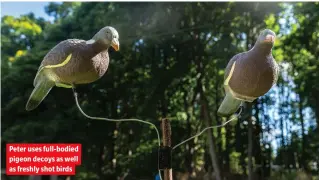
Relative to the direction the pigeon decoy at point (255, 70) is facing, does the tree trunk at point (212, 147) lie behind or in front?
behind

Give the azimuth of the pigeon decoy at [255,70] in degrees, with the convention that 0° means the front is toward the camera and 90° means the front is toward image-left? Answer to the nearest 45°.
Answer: approximately 315°
